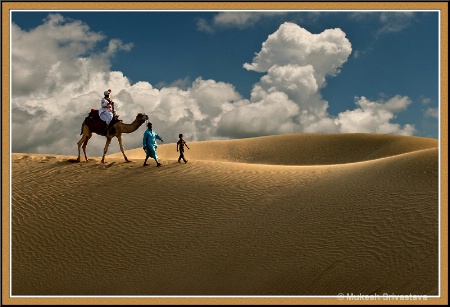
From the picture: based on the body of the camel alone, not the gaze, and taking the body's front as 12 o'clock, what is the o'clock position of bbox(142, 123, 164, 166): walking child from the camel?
The walking child is roughly at 1 o'clock from the camel.

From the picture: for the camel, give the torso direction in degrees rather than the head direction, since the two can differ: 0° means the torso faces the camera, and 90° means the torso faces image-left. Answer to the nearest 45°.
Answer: approximately 270°
